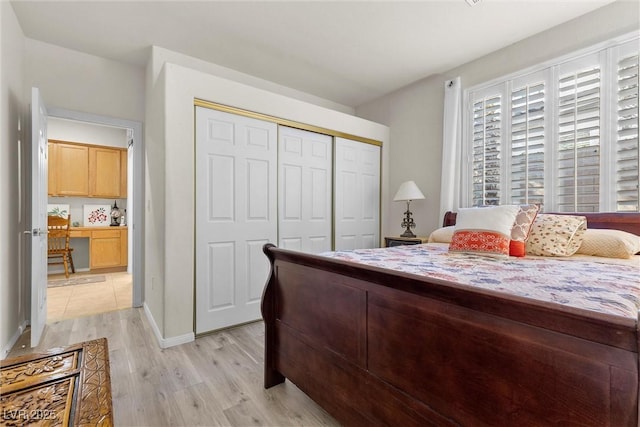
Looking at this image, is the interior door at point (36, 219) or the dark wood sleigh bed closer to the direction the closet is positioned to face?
the dark wood sleigh bed

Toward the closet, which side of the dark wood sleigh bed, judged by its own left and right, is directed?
right

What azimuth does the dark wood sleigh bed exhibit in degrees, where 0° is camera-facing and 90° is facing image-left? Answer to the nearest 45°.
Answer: approximately 45°

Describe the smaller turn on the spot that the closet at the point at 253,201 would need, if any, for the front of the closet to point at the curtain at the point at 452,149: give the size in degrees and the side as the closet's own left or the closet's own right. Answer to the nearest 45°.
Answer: approximately 45° to the closet's own left

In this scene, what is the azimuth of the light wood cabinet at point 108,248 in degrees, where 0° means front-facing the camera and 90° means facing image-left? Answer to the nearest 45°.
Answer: approximately 0°

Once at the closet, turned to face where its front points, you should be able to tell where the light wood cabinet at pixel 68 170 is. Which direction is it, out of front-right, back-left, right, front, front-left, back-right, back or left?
back

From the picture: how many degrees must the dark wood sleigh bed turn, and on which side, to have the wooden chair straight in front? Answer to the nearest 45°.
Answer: approximately 45° to its right

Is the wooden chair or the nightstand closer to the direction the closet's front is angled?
the nightstand

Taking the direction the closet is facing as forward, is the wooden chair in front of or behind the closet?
behind

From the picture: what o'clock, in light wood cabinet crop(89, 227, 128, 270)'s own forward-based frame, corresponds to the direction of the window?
The window is roughly at 11 o'clock from the light wood cabinet.
